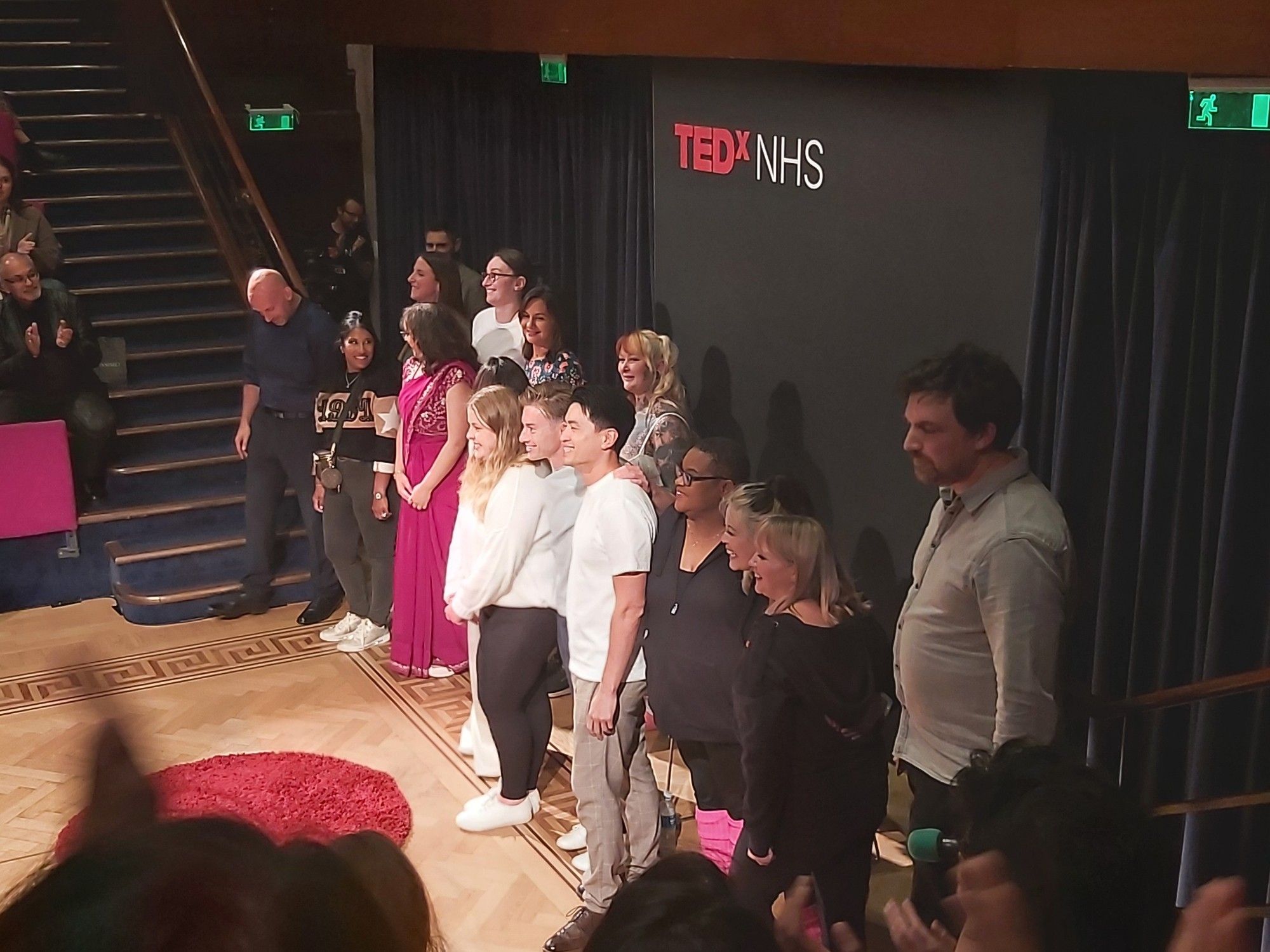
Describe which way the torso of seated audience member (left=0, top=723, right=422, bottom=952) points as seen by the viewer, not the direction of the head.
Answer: away from the camera

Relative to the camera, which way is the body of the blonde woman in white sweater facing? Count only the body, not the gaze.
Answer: to the viewer's left

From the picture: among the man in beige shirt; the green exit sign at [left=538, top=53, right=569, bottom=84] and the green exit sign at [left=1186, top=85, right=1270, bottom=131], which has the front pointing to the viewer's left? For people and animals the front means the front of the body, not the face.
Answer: the man in beige shirt

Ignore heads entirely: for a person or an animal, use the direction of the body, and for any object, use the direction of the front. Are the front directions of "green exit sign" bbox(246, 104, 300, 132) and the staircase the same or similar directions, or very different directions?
same or similar directions

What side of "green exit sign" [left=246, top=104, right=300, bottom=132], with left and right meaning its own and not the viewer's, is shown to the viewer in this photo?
front

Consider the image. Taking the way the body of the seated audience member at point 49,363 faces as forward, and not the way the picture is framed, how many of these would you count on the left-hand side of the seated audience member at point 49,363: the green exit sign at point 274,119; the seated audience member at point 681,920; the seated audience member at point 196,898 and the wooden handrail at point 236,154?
2

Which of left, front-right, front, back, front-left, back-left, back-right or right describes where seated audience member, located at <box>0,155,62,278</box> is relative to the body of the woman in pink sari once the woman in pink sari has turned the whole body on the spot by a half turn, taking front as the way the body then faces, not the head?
left

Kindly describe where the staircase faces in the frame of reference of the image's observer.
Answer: facing the viewer

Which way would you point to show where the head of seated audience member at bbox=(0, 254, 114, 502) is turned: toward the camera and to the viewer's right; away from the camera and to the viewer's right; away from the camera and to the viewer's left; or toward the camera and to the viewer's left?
toward the camera and to the viewer's right

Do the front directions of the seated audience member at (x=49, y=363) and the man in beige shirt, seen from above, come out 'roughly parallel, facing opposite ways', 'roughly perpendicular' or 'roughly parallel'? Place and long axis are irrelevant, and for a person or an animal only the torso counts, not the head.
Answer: roughly parallel, facing opposite ways

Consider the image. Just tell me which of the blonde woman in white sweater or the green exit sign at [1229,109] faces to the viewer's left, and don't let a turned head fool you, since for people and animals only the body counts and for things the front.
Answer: the blonde woman in white sweater

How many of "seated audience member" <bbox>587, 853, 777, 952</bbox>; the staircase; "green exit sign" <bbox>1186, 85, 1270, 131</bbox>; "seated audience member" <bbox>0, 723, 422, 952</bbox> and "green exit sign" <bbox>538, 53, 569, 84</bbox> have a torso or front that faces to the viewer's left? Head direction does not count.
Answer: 0

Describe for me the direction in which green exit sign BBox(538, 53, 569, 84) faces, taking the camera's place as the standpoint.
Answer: facing the viewer

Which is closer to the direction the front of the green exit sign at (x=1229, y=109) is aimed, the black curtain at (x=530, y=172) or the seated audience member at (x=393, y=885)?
the seated audience member

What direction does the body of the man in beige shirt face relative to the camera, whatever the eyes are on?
to the viewer's left

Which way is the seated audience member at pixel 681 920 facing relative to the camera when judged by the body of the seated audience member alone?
away from the camera

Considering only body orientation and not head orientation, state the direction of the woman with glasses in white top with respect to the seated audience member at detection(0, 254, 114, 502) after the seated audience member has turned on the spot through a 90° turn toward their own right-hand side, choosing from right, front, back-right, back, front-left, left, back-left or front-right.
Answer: left

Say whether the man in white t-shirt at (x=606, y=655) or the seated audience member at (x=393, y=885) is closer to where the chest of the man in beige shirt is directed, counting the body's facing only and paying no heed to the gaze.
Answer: the man in white t-shirt

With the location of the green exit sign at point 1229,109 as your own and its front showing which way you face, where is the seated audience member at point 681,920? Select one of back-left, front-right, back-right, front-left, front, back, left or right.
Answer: front
